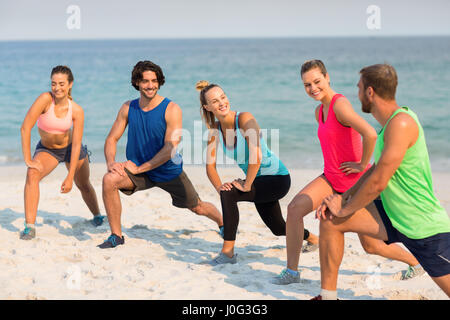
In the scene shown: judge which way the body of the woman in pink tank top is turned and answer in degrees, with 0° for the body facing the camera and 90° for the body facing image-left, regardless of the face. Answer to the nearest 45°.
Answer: approximately 45°

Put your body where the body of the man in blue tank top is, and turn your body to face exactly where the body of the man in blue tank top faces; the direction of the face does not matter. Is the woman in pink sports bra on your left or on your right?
on your right

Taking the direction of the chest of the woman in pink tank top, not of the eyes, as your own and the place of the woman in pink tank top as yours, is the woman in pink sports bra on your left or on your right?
on your right

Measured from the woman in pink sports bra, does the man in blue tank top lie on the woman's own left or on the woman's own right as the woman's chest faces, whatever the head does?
on the woman's own left

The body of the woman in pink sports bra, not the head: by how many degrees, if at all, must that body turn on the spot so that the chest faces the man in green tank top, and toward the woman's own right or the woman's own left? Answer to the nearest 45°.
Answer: approximately 45° to the woman's own left

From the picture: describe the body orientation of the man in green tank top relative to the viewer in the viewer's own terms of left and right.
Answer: facing to the left of the viewer

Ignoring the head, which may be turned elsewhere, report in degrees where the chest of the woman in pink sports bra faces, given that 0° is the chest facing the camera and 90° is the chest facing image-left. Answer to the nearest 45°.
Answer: approximately 0°

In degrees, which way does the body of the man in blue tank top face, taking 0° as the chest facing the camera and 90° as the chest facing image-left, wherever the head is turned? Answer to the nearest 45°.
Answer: approximately 45°

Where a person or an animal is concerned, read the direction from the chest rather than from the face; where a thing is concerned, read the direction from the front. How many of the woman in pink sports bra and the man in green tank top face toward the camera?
1
